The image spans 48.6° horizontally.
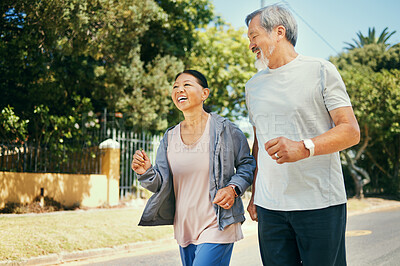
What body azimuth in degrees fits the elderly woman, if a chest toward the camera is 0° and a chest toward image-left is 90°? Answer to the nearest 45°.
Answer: approximately 45°

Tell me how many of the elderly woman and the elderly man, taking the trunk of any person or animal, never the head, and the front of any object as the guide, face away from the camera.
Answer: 0

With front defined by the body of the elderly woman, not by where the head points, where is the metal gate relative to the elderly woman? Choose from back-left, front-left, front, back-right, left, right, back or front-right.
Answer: back-right

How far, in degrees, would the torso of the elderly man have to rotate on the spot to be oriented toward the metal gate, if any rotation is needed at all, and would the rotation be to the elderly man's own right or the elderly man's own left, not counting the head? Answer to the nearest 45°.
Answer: approximately 90° to the elderly man's own right

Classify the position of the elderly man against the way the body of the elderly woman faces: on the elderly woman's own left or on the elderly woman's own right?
on the elderly woman's own left

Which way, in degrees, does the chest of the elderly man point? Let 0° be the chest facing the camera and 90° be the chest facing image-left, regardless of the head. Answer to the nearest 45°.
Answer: approximately 45°

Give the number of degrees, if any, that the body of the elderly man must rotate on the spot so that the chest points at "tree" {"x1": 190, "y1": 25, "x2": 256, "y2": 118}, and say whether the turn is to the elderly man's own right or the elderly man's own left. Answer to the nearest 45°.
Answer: approximately 135° to the elderly man's own right

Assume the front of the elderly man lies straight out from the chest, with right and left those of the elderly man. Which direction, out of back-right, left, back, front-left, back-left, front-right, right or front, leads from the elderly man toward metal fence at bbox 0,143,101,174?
right

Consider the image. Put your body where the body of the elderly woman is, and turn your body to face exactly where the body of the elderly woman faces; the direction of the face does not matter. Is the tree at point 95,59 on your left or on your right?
on your right

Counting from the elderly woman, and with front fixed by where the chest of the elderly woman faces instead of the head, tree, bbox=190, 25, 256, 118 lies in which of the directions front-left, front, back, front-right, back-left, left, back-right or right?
back-right
